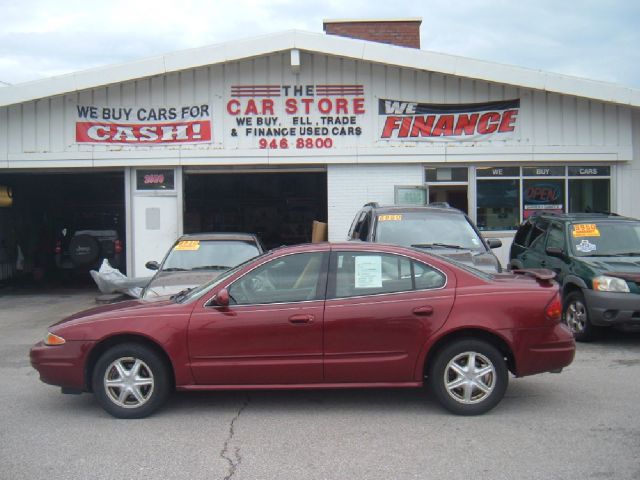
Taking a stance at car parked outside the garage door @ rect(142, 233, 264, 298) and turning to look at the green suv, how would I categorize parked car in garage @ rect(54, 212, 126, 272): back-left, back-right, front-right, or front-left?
back-left

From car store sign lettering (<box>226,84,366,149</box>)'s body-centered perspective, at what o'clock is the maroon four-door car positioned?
The maroon four-door car is roughly at 12 o'clock from the car store sign lettering.

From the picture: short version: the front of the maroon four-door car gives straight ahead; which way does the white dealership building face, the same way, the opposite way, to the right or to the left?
to the left

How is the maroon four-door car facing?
to the viewer's left

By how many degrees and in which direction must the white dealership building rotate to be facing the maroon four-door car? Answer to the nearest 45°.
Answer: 0° — it already faces it

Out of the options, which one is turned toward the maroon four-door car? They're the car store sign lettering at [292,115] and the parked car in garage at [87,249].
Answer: the car store sign lettering

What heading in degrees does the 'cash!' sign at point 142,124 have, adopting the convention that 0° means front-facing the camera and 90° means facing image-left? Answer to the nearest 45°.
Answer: approximately 0°

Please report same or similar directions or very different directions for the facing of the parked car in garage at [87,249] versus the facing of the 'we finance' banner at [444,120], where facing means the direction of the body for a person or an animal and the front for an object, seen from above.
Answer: very different directions

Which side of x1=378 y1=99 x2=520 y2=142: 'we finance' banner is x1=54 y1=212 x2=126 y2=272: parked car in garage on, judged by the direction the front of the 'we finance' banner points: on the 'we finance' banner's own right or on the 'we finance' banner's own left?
on the 'we finance' banner's own right

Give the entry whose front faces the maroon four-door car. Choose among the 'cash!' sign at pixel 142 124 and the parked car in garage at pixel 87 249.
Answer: the 'cash!' sign

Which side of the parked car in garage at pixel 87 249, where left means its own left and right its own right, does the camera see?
back

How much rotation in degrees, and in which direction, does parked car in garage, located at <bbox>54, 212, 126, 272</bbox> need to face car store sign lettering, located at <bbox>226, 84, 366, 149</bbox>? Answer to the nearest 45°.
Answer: approximately 135° to its right

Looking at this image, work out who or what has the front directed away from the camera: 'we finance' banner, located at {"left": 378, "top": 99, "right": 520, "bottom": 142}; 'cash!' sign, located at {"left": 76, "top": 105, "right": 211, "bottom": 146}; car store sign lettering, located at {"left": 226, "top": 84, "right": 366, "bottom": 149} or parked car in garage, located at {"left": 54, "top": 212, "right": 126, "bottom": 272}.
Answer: the parked car in garage

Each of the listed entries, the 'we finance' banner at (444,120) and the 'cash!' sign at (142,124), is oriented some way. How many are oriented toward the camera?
2

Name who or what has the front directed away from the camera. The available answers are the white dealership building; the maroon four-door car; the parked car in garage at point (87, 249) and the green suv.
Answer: the parked car in garage
